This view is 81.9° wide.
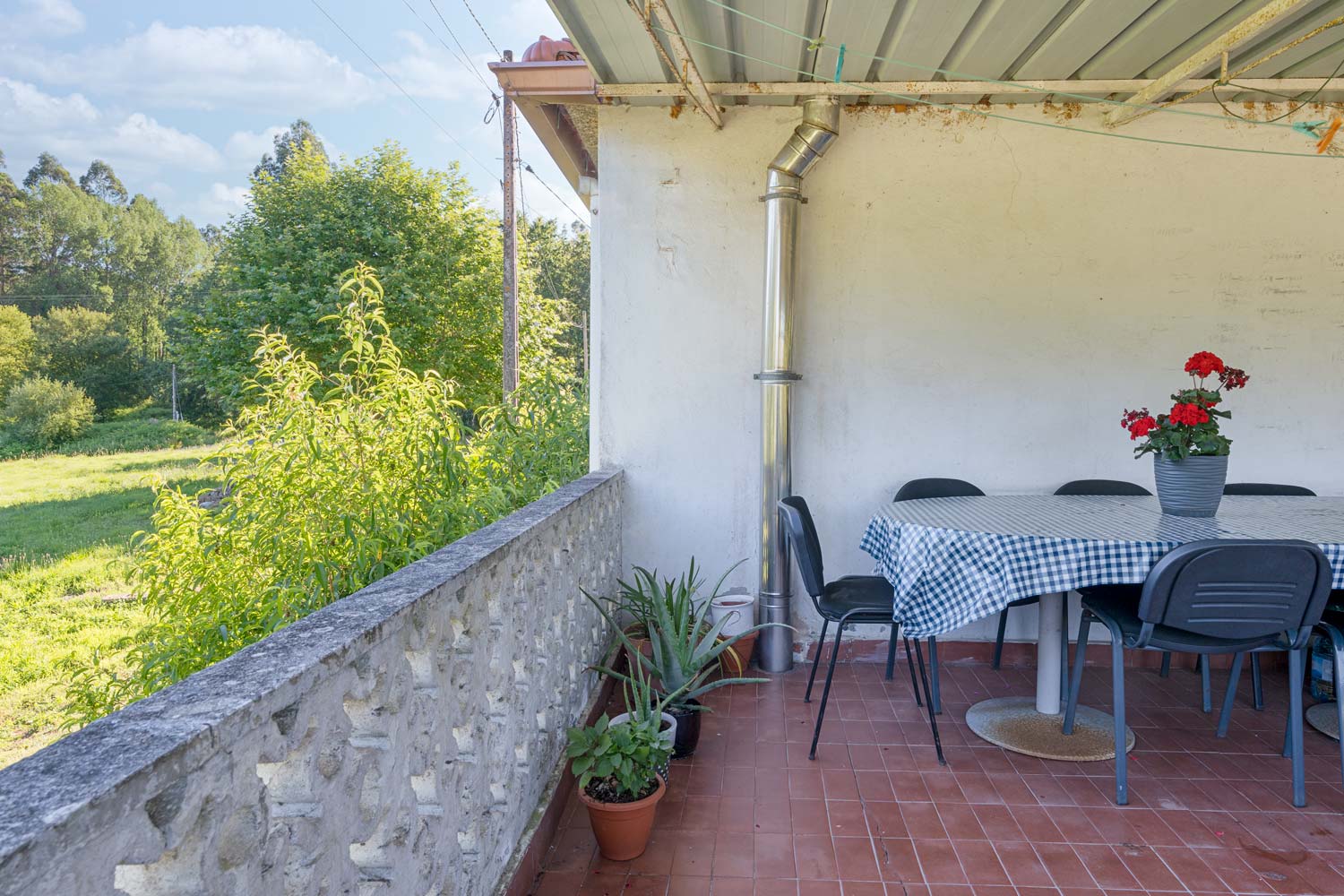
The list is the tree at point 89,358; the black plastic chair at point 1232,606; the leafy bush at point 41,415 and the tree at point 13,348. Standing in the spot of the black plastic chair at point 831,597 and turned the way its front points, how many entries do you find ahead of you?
1

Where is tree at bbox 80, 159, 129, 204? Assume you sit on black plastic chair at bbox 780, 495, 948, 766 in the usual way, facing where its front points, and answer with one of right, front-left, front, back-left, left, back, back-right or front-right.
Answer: back-left

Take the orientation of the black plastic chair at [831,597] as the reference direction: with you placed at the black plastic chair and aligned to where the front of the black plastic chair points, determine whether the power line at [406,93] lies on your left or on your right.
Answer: on your left

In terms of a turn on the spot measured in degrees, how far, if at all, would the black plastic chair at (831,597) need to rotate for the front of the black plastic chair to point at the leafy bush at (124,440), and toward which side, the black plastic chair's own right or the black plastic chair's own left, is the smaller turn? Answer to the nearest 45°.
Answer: approximately 135° to the black plastic chair's own left

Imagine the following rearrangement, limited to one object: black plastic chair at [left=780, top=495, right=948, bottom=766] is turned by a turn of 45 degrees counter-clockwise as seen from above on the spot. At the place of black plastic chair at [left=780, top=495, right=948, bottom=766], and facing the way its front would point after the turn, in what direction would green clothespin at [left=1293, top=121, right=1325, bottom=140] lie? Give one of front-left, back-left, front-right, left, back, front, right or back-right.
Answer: front

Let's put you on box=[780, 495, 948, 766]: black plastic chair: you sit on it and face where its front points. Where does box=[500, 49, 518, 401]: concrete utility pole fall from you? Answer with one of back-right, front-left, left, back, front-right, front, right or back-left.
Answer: back-left

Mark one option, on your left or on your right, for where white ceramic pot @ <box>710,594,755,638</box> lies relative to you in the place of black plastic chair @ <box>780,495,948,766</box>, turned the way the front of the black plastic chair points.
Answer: on your left

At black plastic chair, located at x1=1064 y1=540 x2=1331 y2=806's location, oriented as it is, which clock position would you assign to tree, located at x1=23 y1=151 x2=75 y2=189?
The tree is roughly at 11 o'clock from the black plastic chair.

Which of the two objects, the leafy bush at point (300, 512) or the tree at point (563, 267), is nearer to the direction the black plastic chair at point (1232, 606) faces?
the tree

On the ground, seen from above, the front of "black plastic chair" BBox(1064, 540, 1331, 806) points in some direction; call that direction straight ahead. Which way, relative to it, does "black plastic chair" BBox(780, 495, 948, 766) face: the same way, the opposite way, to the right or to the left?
to the right

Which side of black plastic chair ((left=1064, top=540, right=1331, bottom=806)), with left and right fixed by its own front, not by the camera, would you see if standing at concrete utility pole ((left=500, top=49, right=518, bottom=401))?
front

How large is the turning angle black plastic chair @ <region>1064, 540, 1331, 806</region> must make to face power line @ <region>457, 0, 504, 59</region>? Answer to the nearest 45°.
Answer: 0° — it already faces it

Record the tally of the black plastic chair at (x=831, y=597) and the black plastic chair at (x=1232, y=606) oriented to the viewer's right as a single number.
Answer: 1

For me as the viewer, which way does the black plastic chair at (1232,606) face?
facing away from the viewer and to the left of the viewer

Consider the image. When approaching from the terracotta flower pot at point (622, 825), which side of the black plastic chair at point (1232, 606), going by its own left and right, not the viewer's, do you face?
left

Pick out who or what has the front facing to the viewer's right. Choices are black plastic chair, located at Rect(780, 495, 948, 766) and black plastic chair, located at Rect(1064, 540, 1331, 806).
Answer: black plastic chair, located at Rect(780, 495, 948, 766)

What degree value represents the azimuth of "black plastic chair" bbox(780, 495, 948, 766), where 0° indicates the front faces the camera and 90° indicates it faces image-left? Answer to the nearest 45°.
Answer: approximately 270°
